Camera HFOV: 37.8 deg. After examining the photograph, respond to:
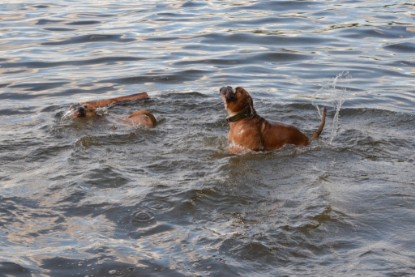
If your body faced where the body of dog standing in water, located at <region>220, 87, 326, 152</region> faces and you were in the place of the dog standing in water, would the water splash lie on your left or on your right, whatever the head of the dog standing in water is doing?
on your right

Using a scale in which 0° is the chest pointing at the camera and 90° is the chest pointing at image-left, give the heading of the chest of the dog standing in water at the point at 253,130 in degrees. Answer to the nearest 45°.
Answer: approximately 90°
